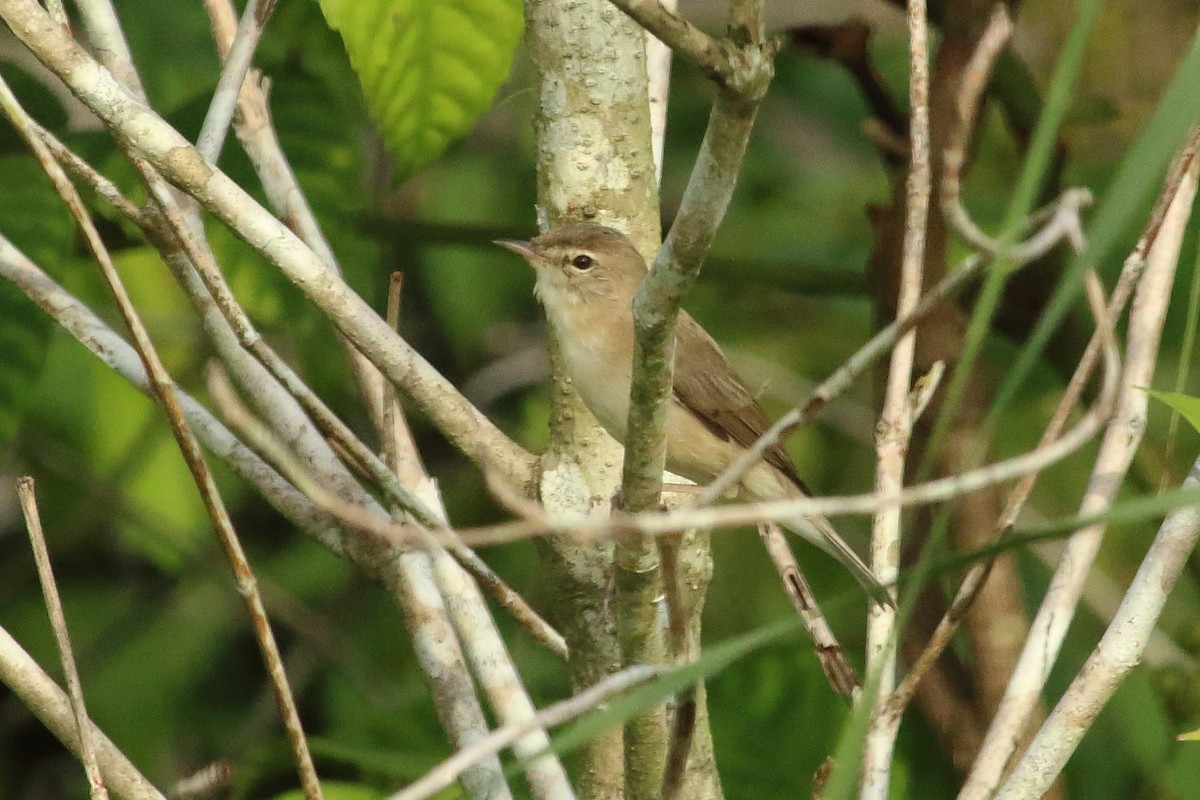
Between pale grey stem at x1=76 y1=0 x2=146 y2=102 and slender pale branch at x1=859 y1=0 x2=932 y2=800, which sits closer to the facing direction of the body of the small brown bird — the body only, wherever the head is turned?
the pale grey stem

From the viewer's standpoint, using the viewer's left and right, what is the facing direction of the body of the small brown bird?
facing to the left of the viewer
